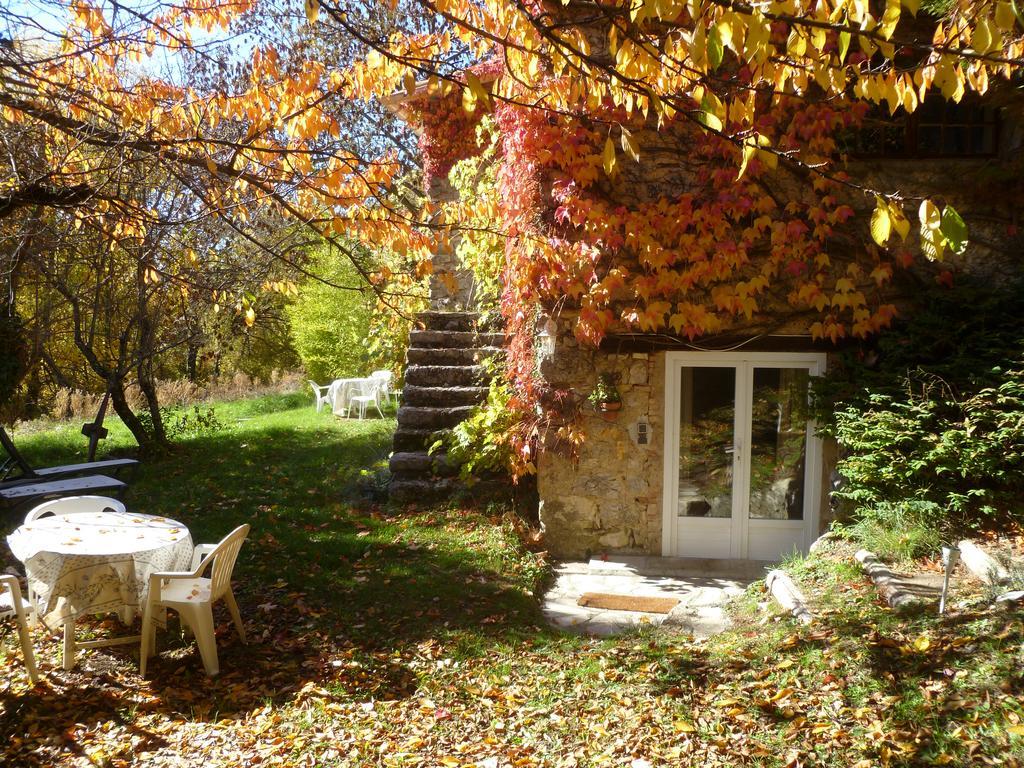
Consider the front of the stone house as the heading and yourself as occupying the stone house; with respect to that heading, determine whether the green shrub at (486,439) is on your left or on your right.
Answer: on your right

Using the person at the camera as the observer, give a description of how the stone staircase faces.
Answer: facing the viewer

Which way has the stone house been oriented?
toward the camera

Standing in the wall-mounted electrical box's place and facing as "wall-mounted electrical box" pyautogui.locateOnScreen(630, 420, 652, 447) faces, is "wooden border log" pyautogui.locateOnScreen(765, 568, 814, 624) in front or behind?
in front

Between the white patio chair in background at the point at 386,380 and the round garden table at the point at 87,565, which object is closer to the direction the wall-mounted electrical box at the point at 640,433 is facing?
the round garden table

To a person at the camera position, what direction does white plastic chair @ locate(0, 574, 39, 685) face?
facing to the right of the viewer

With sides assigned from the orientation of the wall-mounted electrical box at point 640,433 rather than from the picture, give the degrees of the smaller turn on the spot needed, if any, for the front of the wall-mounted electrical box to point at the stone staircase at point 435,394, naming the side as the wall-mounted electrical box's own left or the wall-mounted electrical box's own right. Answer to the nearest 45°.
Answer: approximately 135° to the wall-mounted electrical box's own right

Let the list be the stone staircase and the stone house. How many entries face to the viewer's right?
0

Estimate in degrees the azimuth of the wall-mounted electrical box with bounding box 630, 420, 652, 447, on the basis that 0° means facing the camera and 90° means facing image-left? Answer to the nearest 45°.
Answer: approximately 0°

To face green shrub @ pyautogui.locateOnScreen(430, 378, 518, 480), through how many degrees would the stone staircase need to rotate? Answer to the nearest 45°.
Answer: approximately 45° to its left

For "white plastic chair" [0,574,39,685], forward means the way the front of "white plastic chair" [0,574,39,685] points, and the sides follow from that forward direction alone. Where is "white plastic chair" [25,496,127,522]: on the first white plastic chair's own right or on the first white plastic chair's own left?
on the first white plastic chair's own left

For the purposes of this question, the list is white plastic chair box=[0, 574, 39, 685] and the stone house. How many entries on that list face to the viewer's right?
1

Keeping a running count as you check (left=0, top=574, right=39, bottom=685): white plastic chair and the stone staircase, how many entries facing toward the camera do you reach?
1
